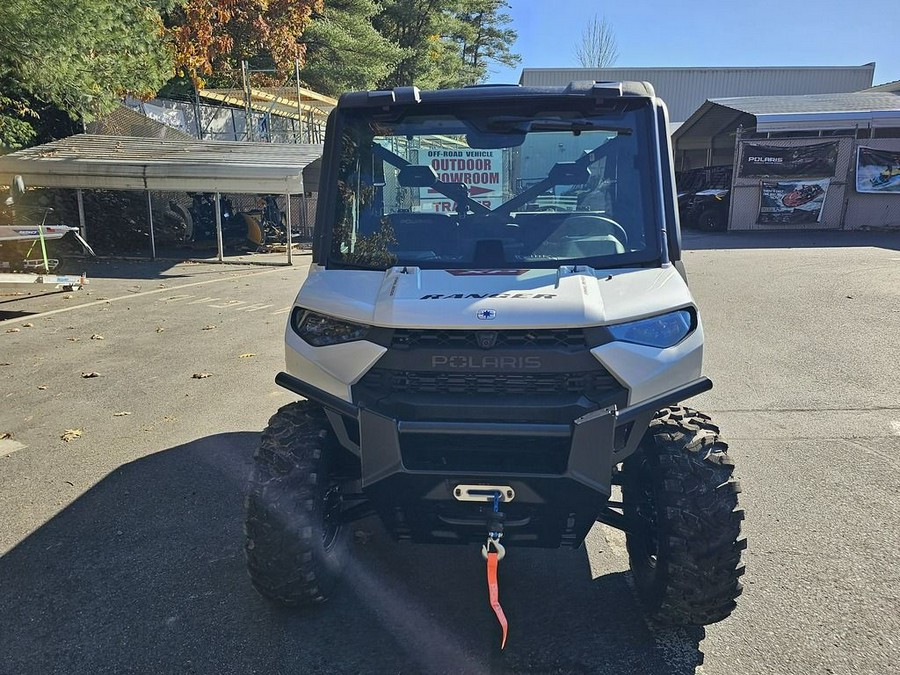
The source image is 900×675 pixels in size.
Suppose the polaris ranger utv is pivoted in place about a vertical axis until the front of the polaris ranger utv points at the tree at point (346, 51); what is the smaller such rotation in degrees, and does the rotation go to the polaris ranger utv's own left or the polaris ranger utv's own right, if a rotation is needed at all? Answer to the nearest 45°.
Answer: approximately 180°

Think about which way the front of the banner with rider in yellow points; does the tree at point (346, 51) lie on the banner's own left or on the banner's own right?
on the banner's own right

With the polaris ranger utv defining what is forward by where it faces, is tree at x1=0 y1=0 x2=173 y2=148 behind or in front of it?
behind

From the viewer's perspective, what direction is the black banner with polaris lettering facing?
toward the camera

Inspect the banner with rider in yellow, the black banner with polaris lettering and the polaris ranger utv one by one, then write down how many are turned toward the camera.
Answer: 3

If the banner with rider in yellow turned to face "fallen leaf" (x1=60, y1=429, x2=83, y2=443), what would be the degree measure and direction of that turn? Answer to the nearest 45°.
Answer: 0° — it already faces it

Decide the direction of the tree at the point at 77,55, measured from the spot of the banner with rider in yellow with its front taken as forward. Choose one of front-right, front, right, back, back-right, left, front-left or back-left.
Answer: front-right

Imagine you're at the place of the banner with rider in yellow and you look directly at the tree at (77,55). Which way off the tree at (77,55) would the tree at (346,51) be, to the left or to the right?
right

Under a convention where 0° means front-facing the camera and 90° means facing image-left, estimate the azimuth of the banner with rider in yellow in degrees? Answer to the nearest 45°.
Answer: approximately 0°

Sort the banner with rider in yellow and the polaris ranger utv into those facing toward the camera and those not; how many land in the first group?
2

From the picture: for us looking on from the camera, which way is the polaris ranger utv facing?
facing the viewer

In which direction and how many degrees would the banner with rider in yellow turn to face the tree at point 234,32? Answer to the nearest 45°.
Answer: approximately 90° to its right
